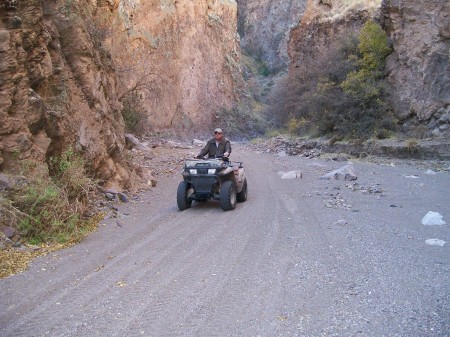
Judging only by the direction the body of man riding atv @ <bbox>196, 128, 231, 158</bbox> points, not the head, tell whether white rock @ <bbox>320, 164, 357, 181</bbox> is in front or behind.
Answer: behind

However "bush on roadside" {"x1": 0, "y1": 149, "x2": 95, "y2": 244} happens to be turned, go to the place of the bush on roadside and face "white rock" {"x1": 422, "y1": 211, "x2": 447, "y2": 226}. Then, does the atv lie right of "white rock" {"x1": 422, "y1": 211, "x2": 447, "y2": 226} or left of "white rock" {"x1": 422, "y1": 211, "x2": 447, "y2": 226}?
left

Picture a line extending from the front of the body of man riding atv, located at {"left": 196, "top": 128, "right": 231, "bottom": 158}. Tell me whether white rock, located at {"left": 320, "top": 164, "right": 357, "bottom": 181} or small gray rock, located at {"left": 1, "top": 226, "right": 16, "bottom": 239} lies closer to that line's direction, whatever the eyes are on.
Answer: the small gray rock

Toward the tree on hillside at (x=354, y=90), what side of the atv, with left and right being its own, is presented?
back

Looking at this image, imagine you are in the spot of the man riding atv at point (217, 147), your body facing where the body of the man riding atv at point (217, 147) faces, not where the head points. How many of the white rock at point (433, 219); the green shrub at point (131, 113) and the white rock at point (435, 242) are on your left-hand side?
2

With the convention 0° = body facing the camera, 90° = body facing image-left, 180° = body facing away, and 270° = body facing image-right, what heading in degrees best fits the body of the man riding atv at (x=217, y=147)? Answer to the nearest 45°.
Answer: approximately 45°

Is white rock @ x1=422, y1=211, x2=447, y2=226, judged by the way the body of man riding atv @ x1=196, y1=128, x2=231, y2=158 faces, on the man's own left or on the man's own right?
on the man's own left

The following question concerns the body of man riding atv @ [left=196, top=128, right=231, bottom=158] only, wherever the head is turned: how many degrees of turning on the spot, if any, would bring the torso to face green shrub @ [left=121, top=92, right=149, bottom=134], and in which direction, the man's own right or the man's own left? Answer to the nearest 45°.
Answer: approximately 135° to the man's own right

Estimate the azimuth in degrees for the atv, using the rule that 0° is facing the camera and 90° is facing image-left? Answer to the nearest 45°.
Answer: approximately 45°
